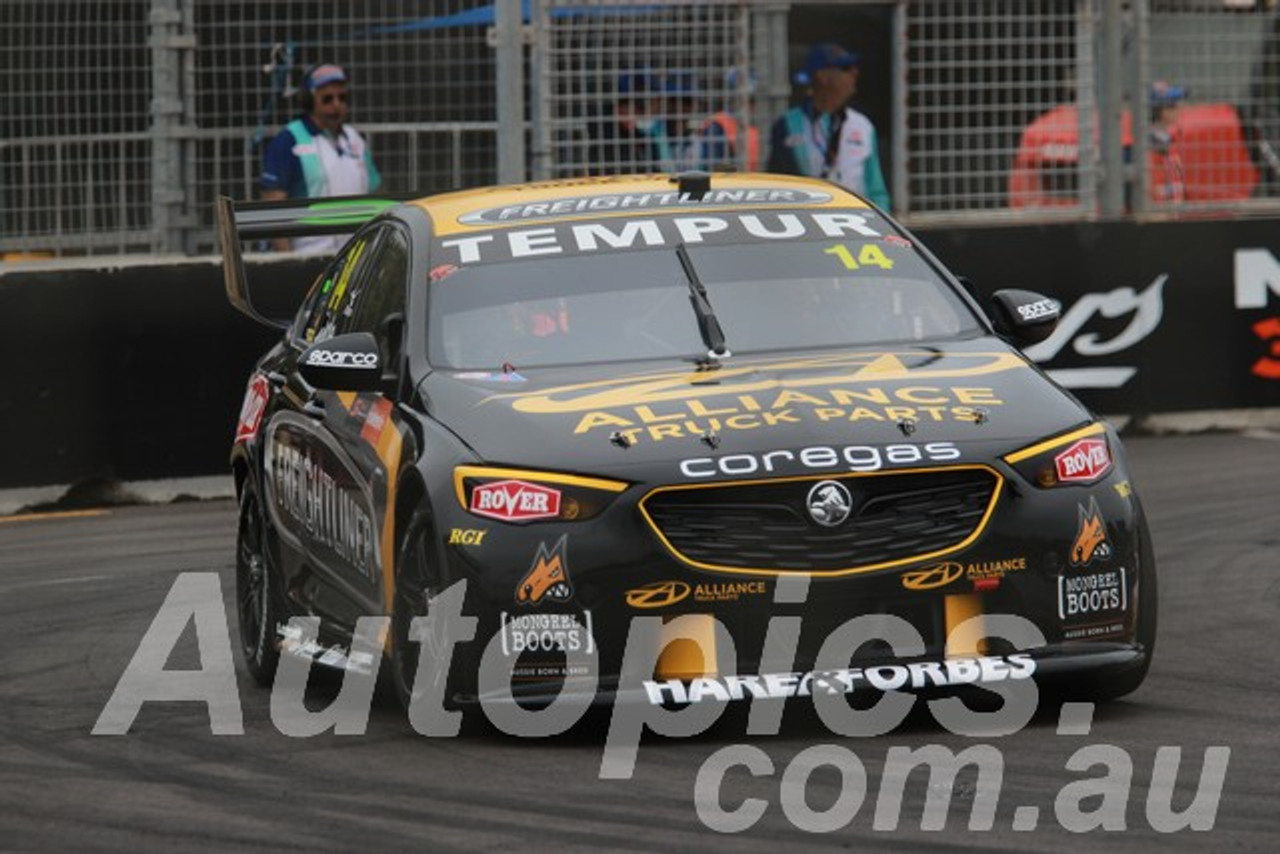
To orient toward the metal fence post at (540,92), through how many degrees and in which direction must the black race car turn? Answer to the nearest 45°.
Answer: approximately 180°

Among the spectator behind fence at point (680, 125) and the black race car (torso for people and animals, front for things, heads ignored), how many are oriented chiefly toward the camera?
2

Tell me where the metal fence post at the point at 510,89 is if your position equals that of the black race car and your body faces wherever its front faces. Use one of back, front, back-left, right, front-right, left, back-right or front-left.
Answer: back

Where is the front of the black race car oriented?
toward the camera

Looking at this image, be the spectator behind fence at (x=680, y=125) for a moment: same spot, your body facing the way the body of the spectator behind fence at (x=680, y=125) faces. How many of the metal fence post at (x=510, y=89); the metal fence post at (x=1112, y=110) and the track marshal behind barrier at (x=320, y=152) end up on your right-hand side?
2

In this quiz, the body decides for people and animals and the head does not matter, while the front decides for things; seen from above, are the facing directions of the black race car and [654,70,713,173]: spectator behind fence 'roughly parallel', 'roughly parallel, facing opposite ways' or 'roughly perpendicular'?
roughly parallel

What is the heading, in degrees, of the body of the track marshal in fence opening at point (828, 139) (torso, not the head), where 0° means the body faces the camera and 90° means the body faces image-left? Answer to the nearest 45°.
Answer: approximately 315°

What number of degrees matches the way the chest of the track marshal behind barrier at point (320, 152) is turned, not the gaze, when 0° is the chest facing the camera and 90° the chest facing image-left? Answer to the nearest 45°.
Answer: approximately 315°

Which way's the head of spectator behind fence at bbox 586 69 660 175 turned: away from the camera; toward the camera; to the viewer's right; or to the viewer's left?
toward the camera

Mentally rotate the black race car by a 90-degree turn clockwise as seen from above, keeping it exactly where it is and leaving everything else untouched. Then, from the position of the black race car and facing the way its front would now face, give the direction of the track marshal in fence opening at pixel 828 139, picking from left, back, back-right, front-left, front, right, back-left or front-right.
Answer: right

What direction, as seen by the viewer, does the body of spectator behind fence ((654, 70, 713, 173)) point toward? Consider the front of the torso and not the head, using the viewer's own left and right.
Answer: facing the viewer

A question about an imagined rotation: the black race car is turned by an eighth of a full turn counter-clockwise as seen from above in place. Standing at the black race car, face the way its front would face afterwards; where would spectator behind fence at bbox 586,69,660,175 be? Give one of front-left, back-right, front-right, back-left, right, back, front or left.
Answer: back-left

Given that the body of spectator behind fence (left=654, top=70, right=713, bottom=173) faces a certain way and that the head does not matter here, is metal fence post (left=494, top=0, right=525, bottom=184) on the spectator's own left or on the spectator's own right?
on the spectator's own right

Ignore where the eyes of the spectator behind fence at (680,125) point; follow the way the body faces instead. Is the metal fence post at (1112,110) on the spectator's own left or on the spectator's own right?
on the spectator's own left
